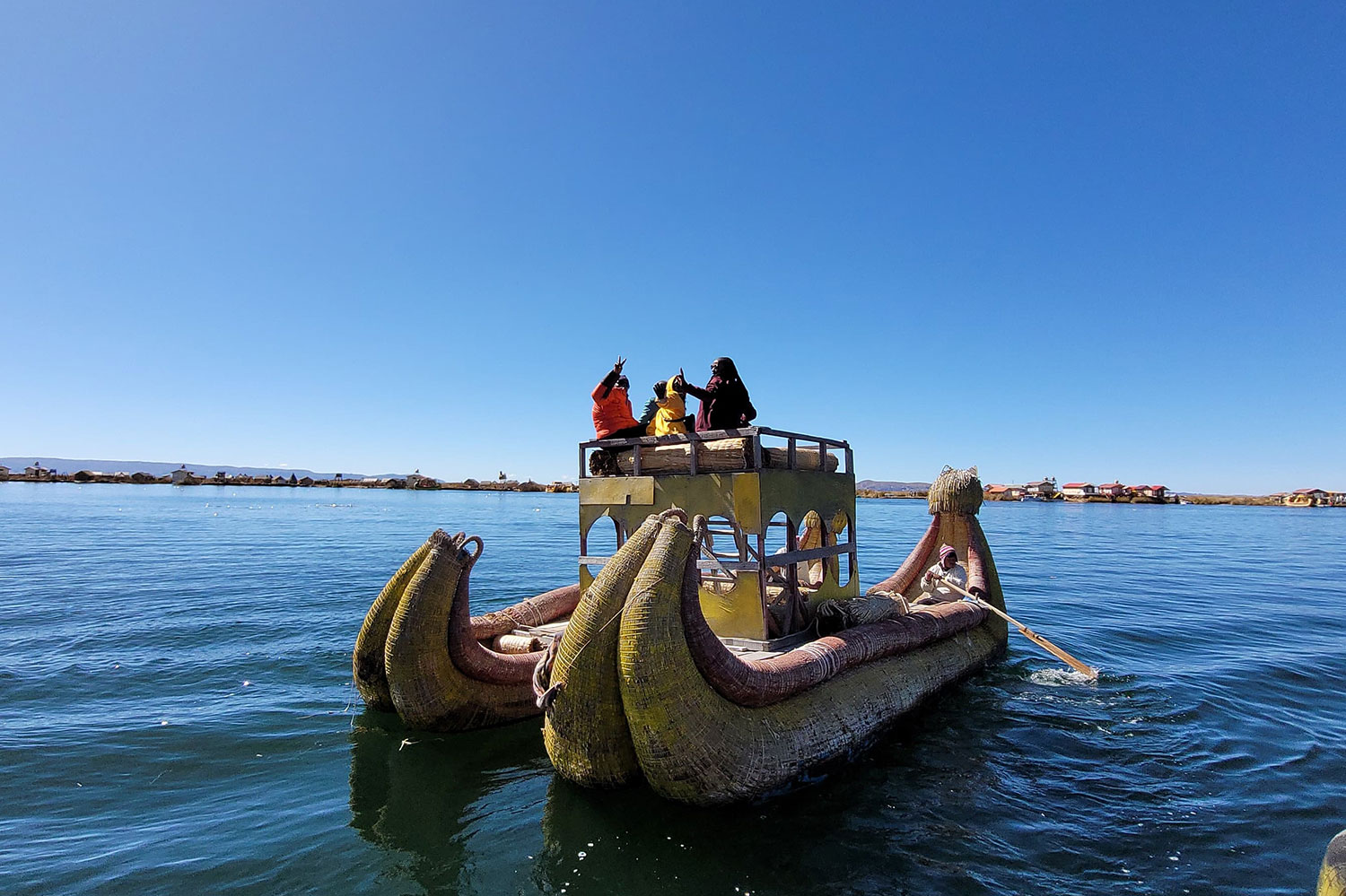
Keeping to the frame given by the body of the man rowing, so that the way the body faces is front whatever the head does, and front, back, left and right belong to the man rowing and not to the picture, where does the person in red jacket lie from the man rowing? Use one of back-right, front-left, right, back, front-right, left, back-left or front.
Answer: right

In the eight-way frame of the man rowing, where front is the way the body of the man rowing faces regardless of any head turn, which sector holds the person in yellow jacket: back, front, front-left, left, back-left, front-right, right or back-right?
right

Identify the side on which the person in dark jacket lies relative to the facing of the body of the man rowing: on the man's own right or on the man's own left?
on the man's own right

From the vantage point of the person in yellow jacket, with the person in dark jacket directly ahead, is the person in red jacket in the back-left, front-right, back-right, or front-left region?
back-right

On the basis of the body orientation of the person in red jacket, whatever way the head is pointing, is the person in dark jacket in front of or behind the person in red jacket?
in front
